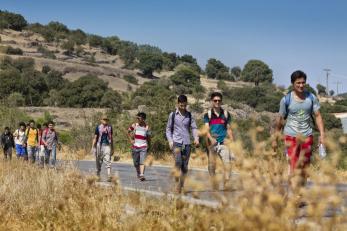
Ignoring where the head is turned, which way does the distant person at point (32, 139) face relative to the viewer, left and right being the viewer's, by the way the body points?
facing the viewer

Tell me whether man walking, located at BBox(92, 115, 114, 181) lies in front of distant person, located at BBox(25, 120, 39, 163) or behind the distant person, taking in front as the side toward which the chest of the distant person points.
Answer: in front

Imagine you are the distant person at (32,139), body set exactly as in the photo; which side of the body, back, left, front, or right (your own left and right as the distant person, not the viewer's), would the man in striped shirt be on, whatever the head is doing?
front

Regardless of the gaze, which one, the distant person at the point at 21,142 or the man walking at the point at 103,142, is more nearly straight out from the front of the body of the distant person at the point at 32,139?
the man walking

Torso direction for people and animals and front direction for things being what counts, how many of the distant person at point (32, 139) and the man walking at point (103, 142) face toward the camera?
2

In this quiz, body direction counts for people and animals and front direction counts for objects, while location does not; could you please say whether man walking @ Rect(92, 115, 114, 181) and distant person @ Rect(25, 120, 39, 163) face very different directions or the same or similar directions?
same or similar directions

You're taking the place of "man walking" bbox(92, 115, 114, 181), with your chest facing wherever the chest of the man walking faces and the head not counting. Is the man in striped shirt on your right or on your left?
on your left

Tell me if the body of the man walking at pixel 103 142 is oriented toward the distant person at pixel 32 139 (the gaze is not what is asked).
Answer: no

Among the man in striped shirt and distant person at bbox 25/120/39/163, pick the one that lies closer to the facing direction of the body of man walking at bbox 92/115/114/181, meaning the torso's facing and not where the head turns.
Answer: the man in striped shirt

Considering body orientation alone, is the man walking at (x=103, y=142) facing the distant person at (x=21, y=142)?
no

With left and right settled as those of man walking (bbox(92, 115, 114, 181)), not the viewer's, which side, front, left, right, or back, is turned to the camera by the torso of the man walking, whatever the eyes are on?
front
